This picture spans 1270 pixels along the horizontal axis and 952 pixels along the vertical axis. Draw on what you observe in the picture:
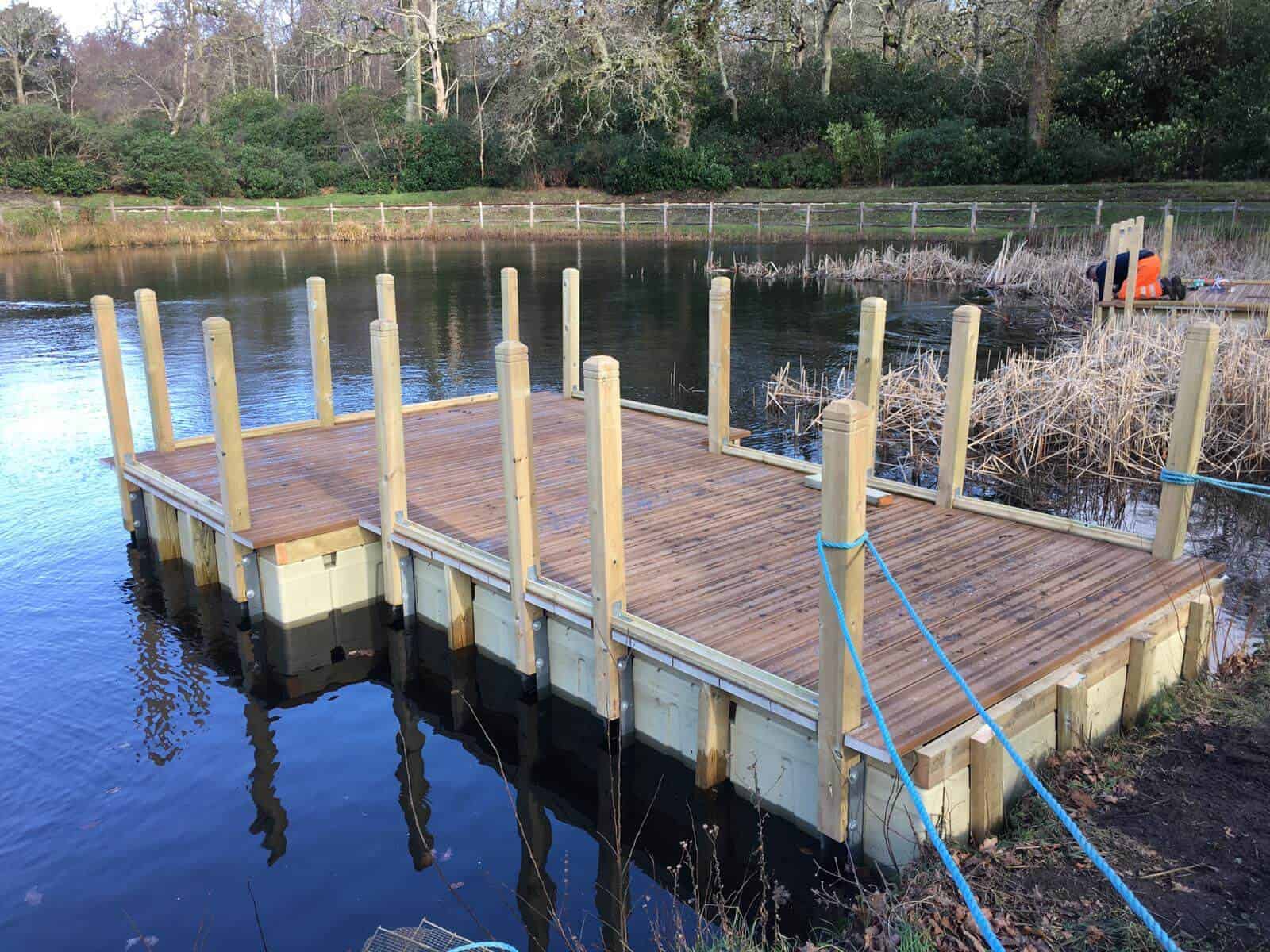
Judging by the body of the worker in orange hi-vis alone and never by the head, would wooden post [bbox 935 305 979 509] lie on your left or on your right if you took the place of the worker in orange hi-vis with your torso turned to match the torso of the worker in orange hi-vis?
on your left

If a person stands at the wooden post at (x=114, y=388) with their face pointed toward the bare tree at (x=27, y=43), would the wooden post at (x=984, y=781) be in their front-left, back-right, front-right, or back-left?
back-right

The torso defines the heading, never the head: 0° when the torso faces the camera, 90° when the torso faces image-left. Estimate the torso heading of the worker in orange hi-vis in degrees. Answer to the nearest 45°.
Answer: approximately 90°

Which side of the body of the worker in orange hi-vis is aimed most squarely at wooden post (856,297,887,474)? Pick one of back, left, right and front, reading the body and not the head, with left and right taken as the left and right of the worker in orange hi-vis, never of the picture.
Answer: left

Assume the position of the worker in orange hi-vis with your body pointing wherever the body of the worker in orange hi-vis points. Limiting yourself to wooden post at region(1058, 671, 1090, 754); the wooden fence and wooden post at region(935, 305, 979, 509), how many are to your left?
2

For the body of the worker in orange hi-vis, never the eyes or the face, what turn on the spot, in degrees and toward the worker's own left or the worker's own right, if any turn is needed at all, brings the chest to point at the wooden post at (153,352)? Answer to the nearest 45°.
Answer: approximately 45° to the worker's own left

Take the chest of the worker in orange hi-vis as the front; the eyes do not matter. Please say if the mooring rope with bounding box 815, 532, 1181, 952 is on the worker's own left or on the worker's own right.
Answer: on the worker's own left

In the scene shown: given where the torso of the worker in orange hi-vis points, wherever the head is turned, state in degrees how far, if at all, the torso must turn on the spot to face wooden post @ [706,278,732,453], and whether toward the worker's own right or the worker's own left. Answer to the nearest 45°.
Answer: approximately 90° to the worker's own left

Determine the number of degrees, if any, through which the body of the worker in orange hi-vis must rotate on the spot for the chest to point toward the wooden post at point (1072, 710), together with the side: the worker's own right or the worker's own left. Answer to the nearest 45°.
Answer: approximately 90° to the worker's own left

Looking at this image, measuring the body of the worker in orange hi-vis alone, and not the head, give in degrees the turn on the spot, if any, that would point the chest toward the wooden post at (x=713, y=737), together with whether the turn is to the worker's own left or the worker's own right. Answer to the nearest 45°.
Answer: approximately 90° to the worker's own left
